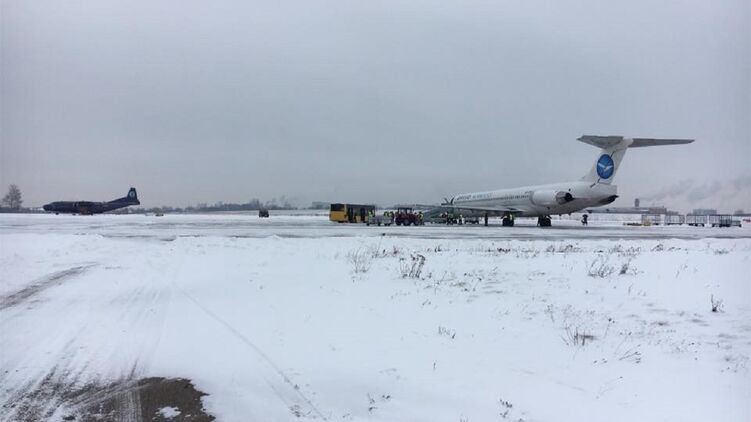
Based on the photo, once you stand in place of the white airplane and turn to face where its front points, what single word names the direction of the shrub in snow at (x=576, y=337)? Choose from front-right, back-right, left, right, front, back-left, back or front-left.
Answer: back-left

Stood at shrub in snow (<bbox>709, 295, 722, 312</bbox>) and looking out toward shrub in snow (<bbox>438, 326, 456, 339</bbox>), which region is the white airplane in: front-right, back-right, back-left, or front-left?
back-right

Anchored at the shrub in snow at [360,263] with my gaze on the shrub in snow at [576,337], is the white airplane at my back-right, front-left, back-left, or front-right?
back-left

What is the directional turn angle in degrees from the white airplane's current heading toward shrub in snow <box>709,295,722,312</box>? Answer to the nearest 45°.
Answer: approximately 135° to its left

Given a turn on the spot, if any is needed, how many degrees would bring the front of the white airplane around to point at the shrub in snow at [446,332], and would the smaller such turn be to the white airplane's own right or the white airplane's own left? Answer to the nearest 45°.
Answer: approximately 135° to the white airplane's own left

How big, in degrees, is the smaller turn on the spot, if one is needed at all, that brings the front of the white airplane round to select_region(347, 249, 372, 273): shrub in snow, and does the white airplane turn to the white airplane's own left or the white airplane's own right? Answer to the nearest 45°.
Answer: approximately 135° to the white airplane's own left

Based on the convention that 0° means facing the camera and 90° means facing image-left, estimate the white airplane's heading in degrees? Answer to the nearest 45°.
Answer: approximately 135°
